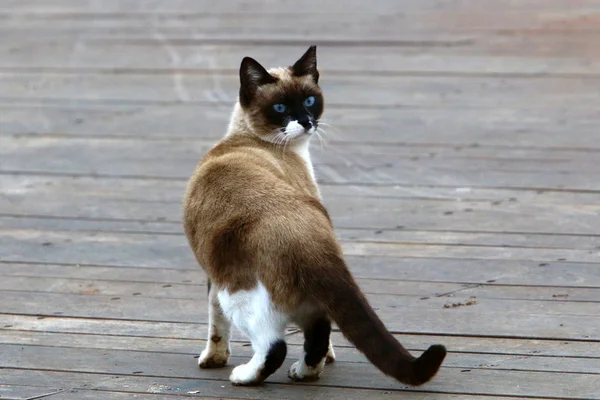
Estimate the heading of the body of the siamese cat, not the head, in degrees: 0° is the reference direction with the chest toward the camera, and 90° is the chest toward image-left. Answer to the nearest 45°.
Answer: approximately 135°
